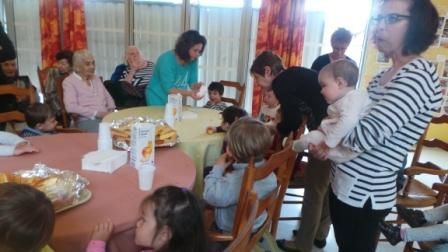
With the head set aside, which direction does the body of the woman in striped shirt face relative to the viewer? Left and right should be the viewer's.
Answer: facing to the left of the viewer

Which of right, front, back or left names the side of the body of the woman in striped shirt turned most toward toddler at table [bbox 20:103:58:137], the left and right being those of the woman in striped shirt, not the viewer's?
front

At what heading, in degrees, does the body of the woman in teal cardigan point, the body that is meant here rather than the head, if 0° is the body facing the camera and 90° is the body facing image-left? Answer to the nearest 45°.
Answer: approximately 315°

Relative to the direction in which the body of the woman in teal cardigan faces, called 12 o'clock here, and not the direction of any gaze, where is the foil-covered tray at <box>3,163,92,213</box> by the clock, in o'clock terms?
The foil-covered tray is roughly at 2 o'clock from the woman in teal cardigan.

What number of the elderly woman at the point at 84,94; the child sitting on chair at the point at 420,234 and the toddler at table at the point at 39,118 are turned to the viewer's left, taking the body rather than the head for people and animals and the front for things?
1

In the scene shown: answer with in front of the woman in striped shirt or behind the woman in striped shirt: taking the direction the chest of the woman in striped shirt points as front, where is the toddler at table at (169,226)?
in front

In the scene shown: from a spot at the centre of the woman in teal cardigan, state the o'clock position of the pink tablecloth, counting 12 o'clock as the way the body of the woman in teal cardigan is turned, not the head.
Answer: The pink tablecloth is roughly at 2 o'clock from the woman in teal cardigan.

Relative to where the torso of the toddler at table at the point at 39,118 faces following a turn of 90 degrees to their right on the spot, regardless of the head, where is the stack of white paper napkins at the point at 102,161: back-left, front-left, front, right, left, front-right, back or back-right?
front

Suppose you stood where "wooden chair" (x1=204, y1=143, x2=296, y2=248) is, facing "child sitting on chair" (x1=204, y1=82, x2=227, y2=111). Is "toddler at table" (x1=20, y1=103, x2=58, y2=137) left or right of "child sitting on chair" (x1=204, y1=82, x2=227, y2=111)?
left

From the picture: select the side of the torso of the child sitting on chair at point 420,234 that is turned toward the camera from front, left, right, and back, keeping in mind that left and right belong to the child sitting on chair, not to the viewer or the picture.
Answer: left

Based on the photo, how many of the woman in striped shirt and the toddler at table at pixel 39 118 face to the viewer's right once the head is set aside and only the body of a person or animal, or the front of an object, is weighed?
1

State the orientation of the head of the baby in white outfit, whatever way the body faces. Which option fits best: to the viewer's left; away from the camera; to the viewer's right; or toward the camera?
to the viewer's left
